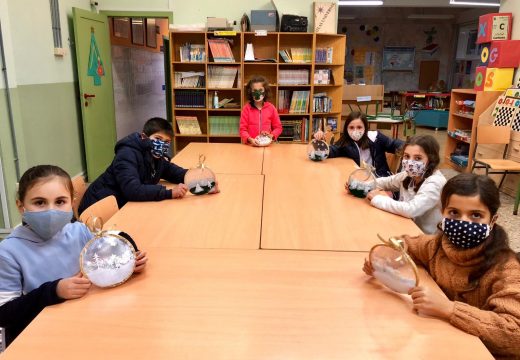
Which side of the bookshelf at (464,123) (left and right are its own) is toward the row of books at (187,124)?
front

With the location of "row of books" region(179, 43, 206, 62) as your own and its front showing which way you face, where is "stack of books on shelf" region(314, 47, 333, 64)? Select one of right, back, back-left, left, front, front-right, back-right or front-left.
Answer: left

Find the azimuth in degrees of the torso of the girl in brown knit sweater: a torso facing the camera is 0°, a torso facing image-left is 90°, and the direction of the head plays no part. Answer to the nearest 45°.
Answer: approximately 45°

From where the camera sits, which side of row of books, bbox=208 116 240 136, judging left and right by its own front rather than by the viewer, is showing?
front

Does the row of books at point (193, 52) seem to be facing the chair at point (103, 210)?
yes

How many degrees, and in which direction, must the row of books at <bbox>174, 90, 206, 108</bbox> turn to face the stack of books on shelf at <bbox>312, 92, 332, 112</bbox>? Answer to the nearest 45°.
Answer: approximately 90° to its left

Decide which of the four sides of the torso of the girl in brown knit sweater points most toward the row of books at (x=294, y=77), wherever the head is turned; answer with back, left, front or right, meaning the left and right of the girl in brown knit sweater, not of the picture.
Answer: right

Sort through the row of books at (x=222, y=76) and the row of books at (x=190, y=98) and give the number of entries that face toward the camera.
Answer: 2

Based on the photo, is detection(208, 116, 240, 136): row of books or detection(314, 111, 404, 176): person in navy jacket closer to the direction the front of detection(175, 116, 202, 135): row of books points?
the person in navy jacket

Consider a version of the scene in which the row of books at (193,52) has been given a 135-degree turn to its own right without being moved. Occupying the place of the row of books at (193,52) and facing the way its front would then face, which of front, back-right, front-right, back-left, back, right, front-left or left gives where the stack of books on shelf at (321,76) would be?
back-right

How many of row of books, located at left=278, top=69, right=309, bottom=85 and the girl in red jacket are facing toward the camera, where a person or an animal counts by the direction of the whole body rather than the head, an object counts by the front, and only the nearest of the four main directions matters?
2
